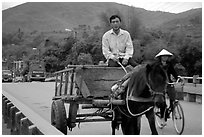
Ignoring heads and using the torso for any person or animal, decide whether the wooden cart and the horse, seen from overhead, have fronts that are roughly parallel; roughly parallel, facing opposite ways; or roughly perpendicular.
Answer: roughly parallel

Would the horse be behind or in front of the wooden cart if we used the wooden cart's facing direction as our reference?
in front

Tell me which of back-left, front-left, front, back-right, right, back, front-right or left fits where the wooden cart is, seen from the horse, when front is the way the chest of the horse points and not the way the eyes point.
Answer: back

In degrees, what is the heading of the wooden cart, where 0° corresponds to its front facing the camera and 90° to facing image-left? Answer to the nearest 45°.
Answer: approximately 315°

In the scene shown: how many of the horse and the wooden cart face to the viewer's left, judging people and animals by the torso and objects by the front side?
0

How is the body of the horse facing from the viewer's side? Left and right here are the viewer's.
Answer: facing the viewer and to the right of the viewer
